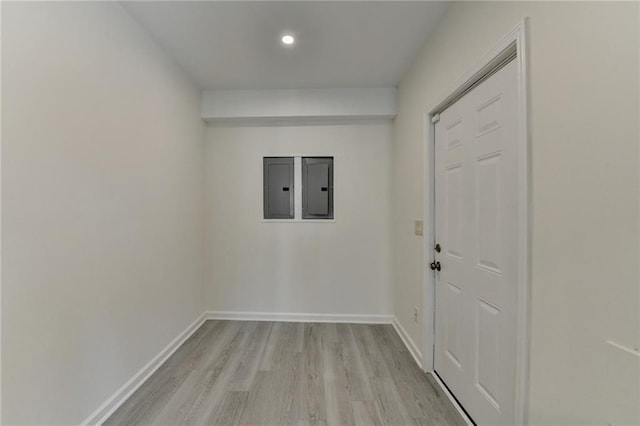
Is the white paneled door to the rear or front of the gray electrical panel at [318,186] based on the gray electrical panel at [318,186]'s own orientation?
to the front

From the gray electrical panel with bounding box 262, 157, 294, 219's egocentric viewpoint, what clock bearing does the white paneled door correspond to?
The white paneled door is roughly at 11 o'clock from the gray electrical panel.

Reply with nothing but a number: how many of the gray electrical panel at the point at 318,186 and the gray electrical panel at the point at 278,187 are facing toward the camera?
2

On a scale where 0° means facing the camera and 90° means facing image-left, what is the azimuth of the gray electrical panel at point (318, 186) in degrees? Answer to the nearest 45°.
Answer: approximately 0°

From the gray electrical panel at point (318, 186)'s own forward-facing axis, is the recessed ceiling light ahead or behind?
ahead
